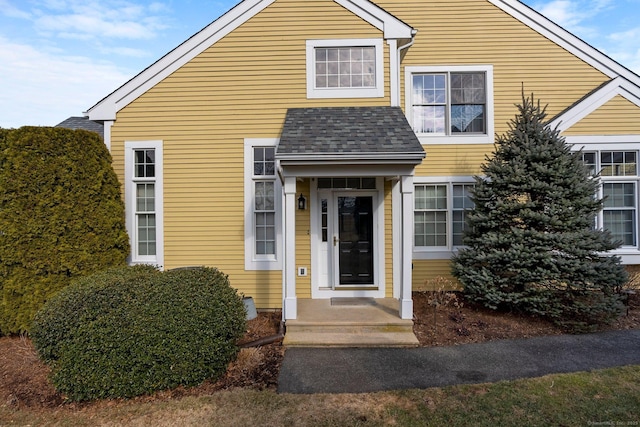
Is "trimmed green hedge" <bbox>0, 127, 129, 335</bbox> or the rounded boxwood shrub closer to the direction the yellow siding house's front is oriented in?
the rounded boxwood shrub

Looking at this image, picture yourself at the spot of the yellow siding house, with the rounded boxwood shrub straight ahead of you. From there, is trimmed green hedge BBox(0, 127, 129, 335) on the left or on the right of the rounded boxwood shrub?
right

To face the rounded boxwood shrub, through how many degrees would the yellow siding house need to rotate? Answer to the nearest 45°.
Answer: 0° — it already faces it

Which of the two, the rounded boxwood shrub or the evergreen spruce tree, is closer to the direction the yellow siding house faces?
the rounded boxwood shrub

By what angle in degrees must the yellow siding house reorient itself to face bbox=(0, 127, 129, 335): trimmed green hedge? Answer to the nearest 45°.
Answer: approximately 45° to its right

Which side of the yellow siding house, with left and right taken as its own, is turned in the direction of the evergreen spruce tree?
front

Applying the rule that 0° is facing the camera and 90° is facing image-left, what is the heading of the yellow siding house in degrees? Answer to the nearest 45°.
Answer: approximately 0°
